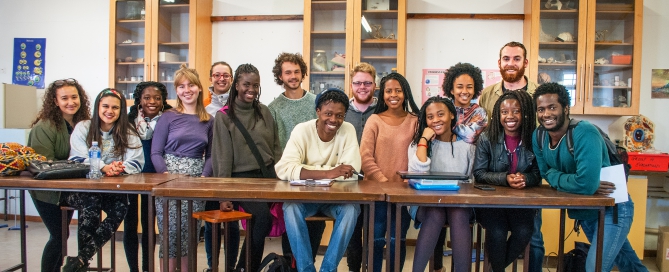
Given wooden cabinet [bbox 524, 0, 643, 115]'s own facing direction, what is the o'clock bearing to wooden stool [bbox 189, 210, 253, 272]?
The wooden stool is roughly at 1 o'clock from the wooden cabinet.

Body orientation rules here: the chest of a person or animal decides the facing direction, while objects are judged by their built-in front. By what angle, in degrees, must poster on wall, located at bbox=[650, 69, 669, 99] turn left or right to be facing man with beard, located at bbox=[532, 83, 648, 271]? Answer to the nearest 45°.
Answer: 0° — it already faces them

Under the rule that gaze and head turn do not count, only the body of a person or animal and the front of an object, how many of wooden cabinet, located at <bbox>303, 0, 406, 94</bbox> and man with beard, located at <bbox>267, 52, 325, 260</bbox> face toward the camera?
2

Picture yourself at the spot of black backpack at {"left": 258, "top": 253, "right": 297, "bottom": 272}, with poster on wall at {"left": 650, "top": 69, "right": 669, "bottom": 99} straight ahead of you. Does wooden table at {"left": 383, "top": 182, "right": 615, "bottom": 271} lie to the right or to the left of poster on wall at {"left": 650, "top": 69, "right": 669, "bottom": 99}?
right

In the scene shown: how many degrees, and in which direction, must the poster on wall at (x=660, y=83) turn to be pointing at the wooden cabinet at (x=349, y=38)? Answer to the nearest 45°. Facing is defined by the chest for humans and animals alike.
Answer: approximately 45° to its right
